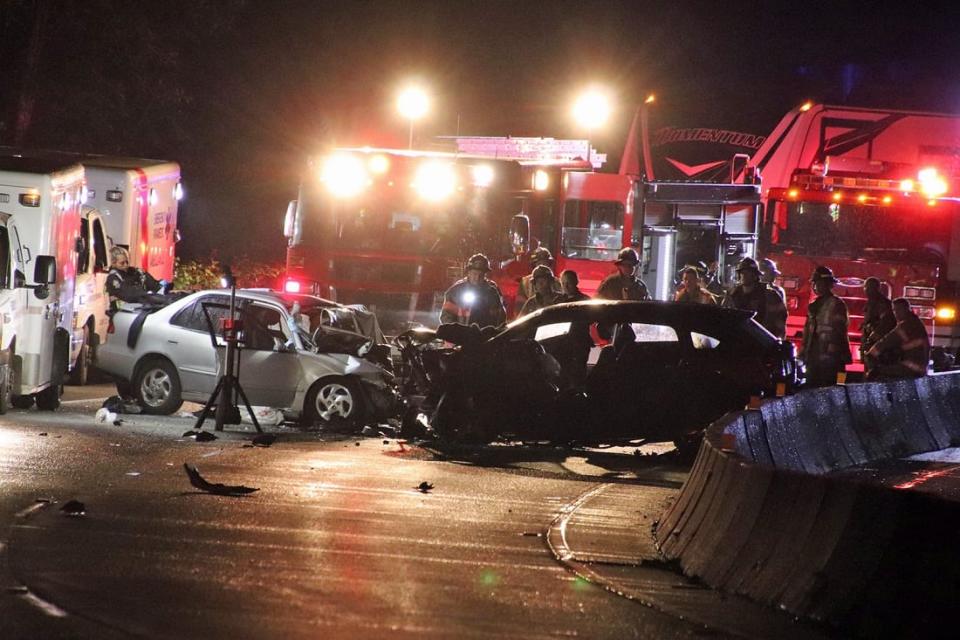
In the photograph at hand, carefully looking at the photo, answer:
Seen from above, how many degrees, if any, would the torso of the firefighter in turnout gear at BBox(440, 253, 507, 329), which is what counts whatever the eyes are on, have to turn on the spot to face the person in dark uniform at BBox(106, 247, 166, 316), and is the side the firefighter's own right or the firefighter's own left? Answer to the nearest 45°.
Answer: approximately 135° to the firefighter's own right

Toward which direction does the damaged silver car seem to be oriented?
to the viewer's right

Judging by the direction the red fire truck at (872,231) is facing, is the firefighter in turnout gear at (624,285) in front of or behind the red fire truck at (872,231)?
in front

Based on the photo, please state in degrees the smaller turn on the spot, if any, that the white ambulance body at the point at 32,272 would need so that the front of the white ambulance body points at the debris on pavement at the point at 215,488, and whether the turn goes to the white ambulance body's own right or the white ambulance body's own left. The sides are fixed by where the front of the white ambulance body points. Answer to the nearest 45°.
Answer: approximately 45° to the white ambulance body's own left

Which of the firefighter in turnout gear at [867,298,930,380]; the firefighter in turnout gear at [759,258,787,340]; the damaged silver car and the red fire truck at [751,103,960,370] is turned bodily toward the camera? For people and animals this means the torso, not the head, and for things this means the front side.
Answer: the red fire truck

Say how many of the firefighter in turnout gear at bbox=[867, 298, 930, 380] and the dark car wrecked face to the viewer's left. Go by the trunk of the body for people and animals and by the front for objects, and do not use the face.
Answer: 2

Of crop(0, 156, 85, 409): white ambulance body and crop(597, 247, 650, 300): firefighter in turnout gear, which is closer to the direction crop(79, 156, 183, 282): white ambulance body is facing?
the white ambulance body

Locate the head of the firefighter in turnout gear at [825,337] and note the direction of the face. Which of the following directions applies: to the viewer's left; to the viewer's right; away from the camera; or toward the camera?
to the viewer's left

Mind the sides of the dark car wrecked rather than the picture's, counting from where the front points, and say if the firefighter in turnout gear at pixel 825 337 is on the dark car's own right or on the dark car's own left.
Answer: on the dark car's own right

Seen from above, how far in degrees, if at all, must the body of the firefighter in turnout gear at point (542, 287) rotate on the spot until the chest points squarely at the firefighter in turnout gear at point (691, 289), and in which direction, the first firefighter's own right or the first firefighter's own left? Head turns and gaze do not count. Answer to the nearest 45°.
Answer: approximately 135° to the first firefighter's own left

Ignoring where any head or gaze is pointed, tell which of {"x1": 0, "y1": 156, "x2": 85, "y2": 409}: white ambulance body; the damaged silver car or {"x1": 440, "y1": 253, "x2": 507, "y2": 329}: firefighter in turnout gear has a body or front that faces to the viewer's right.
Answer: the damaged silver car

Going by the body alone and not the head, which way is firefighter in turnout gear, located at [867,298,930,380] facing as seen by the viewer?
to the viewer's left

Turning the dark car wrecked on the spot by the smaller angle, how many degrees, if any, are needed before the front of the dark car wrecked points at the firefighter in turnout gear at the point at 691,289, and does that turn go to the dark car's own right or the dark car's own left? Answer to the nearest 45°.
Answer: approximately 90° to the dark car's own right

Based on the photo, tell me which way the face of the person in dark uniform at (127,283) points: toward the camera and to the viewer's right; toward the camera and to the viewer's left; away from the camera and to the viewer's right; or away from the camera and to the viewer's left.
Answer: toward the camera and to the viewer's right

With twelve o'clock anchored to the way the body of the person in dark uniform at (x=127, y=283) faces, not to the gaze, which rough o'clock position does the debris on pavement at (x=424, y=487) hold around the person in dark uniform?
The debris on pavement is roughly at 1 o'clock from the person in dark uniform.
